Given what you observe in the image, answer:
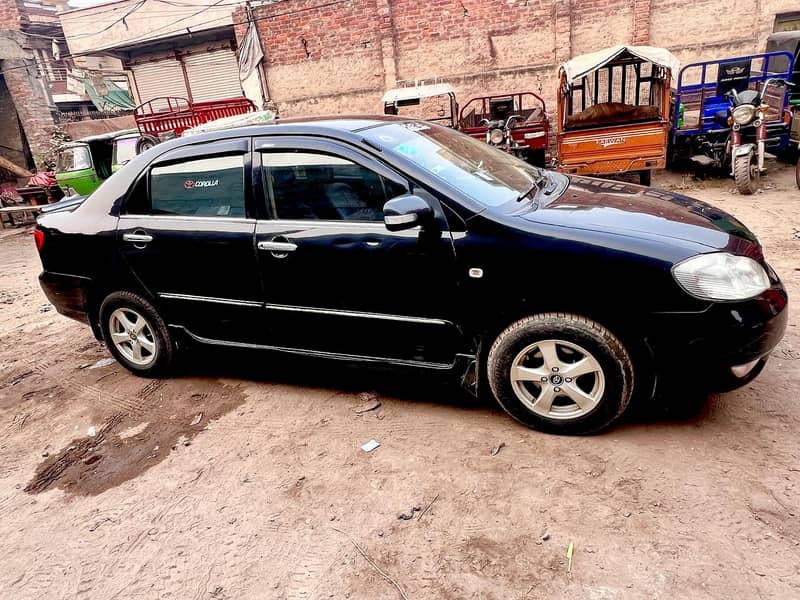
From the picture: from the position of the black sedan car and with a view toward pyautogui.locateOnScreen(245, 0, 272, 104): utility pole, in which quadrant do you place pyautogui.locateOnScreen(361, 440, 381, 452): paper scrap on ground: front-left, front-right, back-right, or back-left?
back-left

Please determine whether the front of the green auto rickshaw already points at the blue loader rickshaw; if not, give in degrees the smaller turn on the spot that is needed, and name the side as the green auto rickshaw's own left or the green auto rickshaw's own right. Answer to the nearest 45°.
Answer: approximately 90° to the green auto rickshaw's own left

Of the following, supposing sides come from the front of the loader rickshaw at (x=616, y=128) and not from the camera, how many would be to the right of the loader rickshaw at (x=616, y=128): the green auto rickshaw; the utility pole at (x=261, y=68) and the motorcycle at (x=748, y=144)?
1

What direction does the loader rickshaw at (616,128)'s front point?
away from the camera

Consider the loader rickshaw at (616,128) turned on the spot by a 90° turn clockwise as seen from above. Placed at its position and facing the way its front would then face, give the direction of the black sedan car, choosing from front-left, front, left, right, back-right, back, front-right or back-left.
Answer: right

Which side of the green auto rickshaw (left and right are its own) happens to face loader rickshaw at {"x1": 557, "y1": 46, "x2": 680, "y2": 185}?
left

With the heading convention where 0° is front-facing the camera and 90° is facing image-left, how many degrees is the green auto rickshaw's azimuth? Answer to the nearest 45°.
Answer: approximately 45°

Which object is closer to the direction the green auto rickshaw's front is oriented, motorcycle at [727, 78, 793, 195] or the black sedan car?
the black sedan car

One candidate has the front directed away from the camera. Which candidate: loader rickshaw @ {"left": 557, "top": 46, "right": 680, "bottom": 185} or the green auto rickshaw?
the loader rickshaw

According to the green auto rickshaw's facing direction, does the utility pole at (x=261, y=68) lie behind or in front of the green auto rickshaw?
behind

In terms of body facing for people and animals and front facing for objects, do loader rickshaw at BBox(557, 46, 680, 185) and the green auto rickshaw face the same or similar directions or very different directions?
very different directions

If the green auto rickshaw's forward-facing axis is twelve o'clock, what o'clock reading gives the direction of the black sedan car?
The black sedan car is roughly at 10 o'clock from the green auto rickshaw.

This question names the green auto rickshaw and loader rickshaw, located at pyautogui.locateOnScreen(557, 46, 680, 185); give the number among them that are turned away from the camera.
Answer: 1

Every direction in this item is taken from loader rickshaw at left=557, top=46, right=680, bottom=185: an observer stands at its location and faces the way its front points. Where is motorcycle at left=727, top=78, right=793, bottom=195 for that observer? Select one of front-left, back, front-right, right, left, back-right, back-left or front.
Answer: right

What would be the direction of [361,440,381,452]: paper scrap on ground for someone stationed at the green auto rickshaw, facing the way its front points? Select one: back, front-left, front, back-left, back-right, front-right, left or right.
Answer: front-left
